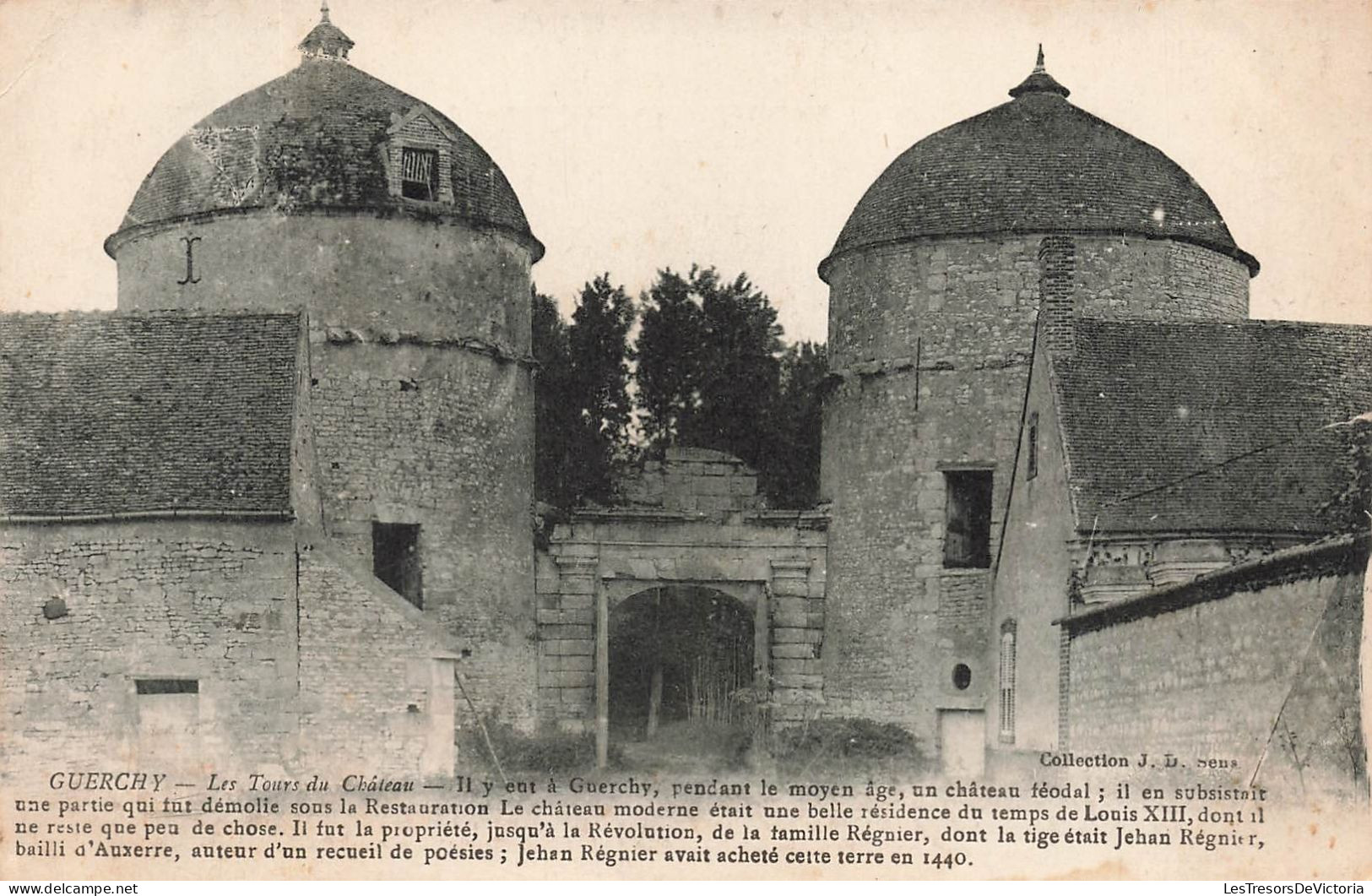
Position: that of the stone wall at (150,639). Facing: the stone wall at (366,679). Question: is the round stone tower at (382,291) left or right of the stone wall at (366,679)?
left

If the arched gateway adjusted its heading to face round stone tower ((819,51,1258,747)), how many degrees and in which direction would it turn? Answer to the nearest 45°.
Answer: approximately 90° to its left

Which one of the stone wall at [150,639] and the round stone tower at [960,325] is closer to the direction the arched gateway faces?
the stone wall

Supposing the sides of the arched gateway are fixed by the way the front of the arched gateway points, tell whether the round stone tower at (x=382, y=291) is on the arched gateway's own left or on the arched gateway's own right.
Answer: on the arched gateway's own right

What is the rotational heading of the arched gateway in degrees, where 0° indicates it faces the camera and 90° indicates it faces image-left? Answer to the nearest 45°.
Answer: approximately 0°

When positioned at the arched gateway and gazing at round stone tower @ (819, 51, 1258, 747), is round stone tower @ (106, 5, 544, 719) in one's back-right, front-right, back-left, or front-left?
back-right
